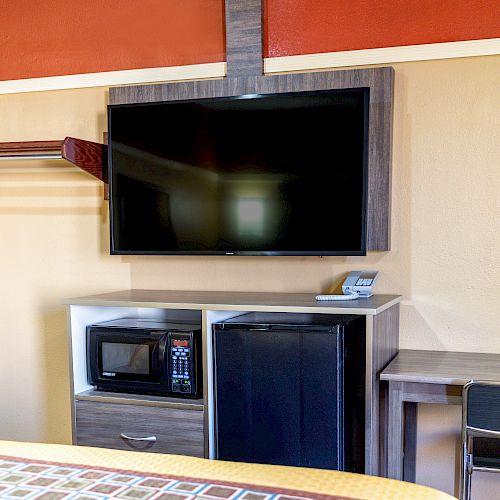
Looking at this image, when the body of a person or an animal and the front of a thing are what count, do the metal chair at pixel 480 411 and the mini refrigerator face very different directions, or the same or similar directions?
very different directions

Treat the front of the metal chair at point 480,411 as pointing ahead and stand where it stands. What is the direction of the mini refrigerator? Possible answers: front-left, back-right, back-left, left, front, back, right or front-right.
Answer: left

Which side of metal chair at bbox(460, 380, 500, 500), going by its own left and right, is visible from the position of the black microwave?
left

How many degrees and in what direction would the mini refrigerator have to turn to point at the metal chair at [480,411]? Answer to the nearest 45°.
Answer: approximately 45° to its left

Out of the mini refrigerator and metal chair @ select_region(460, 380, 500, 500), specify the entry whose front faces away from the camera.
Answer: the metal chair

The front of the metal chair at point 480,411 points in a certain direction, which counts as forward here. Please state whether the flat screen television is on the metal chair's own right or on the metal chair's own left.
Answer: on the metal chair's own left

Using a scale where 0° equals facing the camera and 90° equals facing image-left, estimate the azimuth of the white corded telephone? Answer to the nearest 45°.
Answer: approximately 0°

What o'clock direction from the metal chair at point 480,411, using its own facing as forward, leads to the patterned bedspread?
The patterned bedspread is roughly at 7 o'clock from the metal chair.

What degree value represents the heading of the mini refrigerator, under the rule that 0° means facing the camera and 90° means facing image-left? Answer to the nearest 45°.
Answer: approximately 0°

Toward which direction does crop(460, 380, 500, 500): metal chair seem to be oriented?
away from the camera

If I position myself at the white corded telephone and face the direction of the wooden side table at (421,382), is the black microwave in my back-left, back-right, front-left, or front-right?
back-right

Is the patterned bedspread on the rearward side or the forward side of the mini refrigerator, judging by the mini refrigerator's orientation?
on the forward side

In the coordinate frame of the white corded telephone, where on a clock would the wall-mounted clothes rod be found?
The wall-mounted clothes rod is roughly at 3 o'clock from the white corded telephone.
